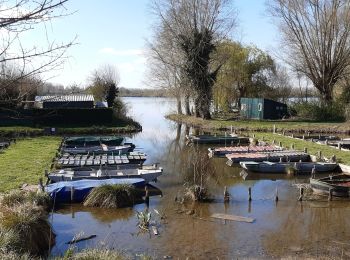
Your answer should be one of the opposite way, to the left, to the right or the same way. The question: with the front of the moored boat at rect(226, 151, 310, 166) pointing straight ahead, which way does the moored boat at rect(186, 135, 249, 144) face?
the same way

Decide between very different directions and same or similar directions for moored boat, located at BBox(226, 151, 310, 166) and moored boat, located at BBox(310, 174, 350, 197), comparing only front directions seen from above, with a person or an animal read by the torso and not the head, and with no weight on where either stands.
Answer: same or similar directions

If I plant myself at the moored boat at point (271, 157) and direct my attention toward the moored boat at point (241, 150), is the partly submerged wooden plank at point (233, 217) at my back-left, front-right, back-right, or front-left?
back-left

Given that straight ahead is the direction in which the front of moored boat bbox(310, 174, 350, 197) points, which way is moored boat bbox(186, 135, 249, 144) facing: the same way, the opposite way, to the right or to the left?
the same way

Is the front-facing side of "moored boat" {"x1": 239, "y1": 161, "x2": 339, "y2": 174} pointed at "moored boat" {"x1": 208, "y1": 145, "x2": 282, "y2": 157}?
no

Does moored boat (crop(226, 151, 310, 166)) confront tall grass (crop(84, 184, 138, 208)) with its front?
no
